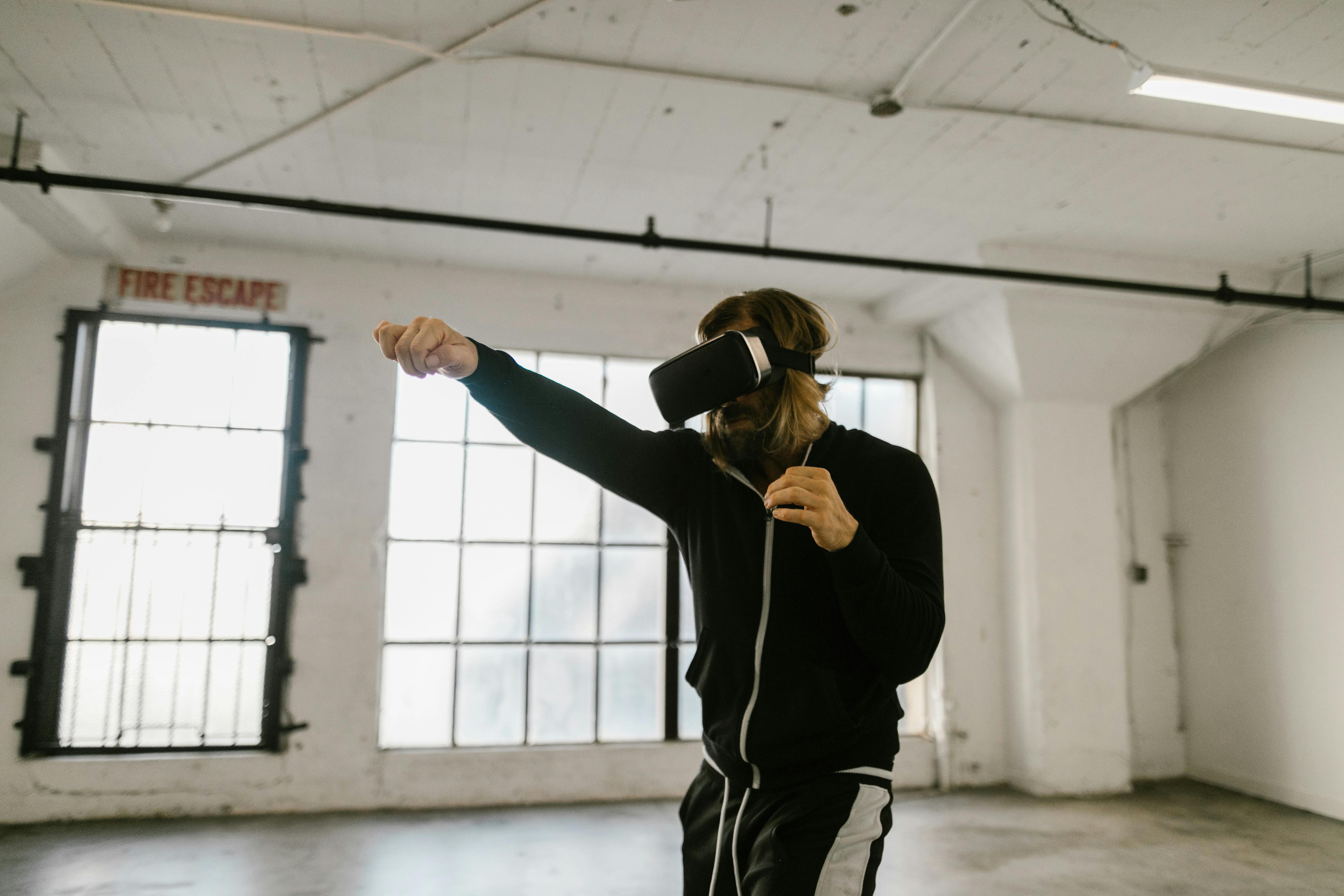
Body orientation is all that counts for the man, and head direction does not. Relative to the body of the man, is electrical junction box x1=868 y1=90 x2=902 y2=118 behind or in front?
behind

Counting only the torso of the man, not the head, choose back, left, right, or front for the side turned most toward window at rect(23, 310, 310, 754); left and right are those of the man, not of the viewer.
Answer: right

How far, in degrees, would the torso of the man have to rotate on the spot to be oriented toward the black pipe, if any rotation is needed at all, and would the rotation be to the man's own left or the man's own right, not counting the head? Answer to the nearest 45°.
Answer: approximately 135° to the man's own right

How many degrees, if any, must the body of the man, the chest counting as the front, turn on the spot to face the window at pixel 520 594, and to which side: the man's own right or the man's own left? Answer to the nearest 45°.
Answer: approximately 135° to the man's own right

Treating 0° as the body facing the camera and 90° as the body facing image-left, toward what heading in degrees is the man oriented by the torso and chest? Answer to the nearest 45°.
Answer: approximately 45°

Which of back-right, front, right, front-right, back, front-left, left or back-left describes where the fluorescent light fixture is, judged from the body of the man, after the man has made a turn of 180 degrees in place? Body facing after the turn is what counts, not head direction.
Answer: front
